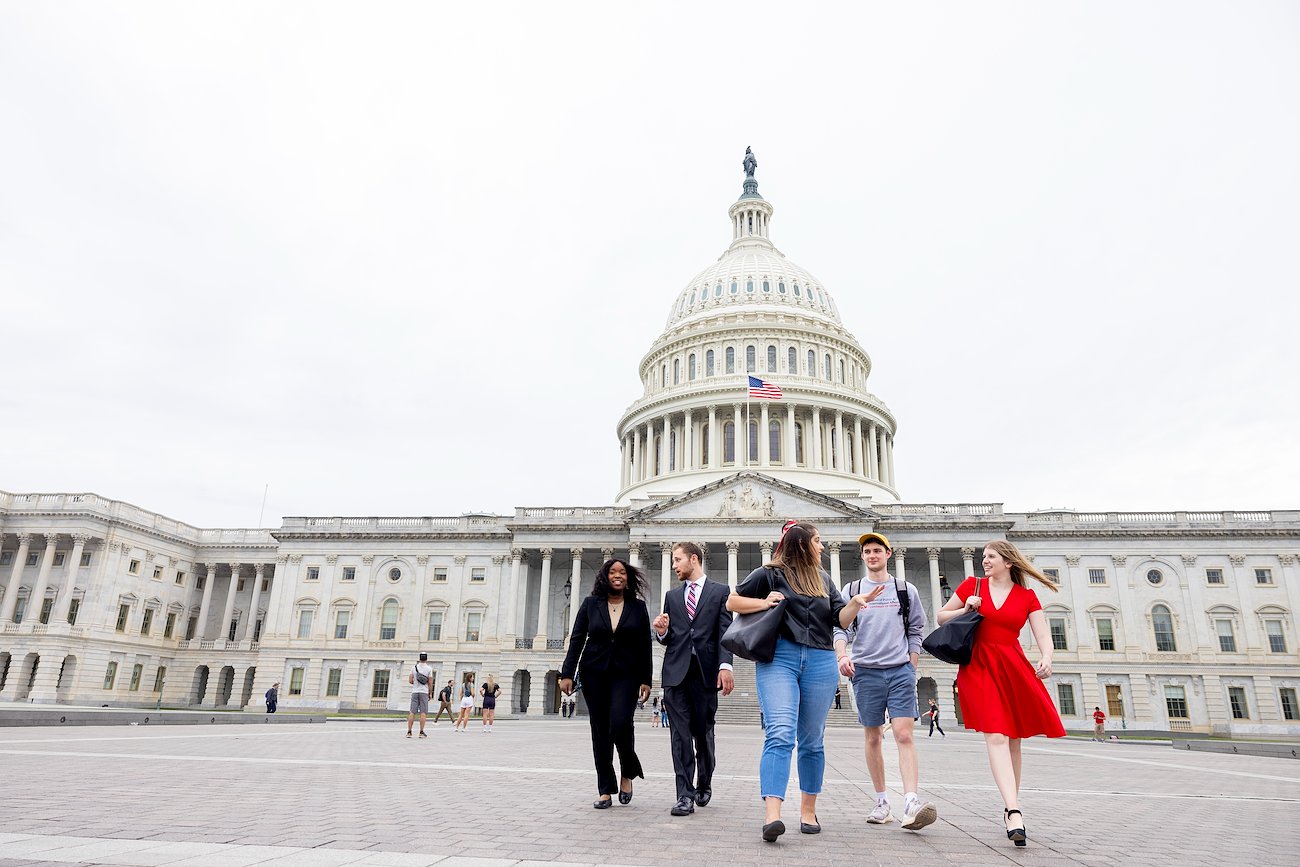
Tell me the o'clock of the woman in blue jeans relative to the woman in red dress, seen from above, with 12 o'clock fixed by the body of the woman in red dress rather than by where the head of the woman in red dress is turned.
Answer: The woman in blue jeans is roughly at 2 o'clock from the woman in red dress.

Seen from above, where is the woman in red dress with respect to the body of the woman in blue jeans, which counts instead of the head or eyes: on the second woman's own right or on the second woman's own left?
on the second woman's own left

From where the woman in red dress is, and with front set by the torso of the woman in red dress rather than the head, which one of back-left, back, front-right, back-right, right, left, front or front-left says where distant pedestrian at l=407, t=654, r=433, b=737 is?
back-right

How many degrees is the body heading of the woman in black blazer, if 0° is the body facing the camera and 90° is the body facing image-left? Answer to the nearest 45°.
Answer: approximately 0°

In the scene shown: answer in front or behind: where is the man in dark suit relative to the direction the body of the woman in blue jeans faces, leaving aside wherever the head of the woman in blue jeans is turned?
behind

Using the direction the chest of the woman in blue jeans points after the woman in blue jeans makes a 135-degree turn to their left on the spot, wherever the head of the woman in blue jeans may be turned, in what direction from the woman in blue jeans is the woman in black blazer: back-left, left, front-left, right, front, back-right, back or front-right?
left
